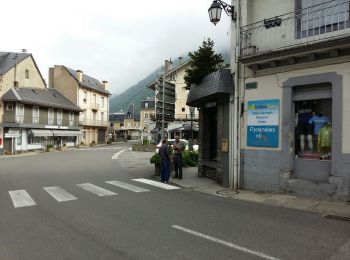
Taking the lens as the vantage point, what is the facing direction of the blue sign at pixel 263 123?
facing the viewer

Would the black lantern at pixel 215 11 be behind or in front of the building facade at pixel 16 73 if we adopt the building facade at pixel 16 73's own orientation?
in front

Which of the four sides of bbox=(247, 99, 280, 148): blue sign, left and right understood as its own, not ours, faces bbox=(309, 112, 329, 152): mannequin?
left

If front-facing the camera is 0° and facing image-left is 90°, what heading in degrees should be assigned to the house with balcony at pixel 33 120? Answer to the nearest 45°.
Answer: approximately 315°

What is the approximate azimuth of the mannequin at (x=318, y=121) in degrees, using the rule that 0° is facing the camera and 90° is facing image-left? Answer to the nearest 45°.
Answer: approximately 0°

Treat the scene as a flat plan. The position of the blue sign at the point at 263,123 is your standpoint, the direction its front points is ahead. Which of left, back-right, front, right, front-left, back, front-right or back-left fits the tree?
back-right

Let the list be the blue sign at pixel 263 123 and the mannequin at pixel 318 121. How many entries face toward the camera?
2

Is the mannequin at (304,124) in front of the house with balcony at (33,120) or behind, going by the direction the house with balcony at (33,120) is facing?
in front
